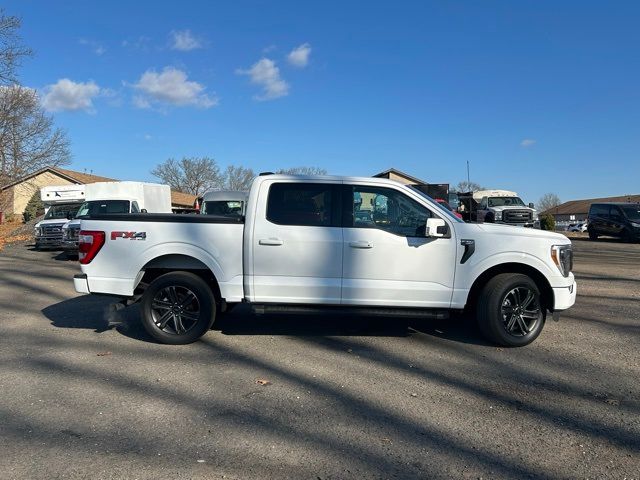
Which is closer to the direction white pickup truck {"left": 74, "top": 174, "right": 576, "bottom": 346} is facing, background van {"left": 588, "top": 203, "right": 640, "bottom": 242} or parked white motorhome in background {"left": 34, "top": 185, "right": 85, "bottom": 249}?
the background van

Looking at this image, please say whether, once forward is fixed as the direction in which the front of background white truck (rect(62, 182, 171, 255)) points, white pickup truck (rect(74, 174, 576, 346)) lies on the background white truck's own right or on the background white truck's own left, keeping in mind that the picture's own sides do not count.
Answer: on the background white truck's own left

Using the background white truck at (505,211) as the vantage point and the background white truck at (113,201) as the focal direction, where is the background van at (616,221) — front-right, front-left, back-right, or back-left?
back-left

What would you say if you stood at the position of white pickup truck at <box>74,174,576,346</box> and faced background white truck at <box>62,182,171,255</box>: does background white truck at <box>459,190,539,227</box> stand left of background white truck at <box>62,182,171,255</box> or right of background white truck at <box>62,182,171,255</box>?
right

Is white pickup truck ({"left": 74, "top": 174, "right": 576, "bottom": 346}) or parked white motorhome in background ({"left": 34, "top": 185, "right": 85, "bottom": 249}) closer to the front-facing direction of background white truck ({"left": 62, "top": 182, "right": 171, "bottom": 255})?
the white pickup truck

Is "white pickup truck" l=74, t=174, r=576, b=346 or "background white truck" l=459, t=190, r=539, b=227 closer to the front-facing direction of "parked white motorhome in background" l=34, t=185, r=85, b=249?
the white pickup truck

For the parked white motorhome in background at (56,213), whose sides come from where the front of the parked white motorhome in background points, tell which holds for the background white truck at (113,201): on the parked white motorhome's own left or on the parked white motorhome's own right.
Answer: on the parked white motorhome's own left

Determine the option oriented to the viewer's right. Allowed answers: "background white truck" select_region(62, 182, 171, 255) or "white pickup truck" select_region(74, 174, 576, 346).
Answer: the white pickup truck

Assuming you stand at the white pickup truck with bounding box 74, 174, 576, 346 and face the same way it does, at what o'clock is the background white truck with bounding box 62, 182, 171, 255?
The background white truck is roughly at 8 o'clock from the white pickup truck.

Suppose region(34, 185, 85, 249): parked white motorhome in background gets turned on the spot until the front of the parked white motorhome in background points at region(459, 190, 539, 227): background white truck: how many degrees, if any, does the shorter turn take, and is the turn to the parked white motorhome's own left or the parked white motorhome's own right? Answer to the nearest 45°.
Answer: approximately 135° to the parked white motorhome's own left

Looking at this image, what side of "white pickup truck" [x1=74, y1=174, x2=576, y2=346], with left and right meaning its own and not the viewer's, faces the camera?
right
